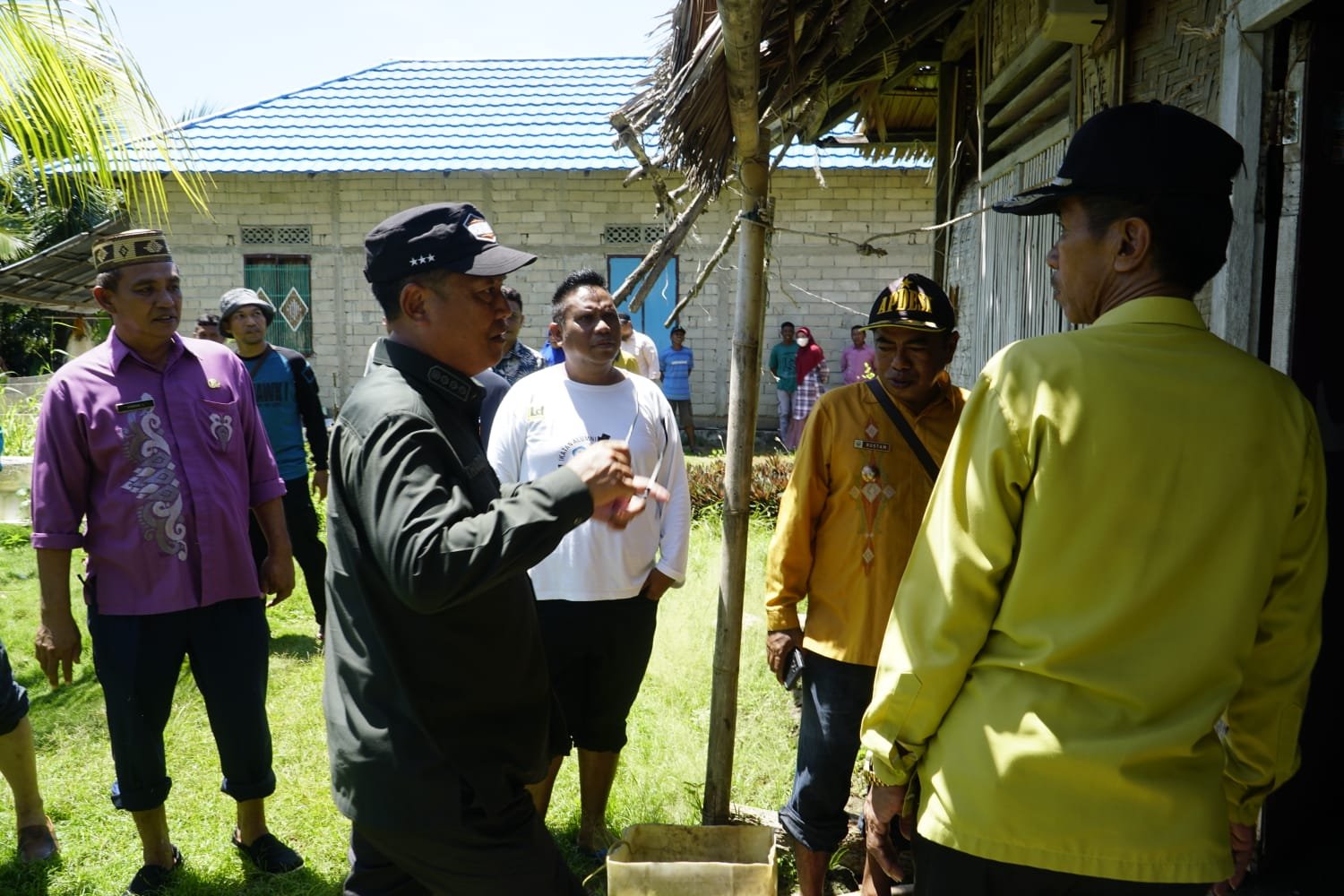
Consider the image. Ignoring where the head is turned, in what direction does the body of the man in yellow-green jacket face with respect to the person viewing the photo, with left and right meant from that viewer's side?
facing away from the viewer and to the left of the viewer

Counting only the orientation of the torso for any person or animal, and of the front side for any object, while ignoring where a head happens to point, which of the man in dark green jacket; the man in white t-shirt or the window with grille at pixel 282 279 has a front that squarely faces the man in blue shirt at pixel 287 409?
the window with grille

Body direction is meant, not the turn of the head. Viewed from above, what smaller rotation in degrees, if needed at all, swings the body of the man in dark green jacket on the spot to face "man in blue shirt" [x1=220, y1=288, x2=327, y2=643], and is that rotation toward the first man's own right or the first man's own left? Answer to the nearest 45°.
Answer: approximately 90° to the first man's own left

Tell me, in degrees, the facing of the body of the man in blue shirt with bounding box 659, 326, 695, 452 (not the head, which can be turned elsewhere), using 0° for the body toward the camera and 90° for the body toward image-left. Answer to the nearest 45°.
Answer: approximately 0°

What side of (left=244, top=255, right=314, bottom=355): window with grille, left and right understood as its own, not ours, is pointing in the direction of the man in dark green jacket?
front

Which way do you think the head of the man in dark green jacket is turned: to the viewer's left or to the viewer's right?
to the viewer's right

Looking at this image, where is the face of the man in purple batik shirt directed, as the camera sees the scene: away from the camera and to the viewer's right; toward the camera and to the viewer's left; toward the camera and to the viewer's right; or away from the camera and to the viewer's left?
toward the camera and to the viewer's right

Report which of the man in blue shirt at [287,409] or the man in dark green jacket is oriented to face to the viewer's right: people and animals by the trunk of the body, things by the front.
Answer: the man in dark green jacket

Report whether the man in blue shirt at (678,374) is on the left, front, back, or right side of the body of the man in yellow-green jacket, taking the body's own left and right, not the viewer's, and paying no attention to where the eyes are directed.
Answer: front

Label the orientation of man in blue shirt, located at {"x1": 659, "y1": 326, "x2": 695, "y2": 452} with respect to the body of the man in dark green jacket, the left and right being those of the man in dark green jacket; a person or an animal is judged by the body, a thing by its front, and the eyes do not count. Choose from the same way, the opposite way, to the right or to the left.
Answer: to the right

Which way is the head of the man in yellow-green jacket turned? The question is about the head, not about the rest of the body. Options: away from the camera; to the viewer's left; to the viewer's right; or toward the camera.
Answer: to the viewer's left
